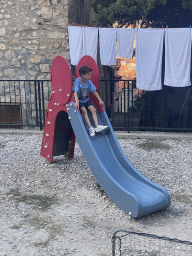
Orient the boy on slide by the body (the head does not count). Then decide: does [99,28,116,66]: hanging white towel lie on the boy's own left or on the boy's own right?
on the boy's own left

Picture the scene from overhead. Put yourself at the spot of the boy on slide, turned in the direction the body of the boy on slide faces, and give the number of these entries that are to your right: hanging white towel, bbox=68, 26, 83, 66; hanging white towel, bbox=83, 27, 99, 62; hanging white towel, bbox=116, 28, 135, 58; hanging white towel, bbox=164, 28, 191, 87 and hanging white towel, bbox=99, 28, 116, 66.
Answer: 0

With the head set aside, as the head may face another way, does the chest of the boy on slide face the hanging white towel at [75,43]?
no

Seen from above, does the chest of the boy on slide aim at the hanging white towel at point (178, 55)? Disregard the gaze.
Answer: no

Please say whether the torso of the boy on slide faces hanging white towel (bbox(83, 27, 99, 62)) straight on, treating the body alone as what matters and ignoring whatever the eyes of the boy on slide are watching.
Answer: no

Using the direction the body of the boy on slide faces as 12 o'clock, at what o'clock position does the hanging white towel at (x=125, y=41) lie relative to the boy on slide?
The hanging white towel is roughly at 8 o'clock from the boy on slide.

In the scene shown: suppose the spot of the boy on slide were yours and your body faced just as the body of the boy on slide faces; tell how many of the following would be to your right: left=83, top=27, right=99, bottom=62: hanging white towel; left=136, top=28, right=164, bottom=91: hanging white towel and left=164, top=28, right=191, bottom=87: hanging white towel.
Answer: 0

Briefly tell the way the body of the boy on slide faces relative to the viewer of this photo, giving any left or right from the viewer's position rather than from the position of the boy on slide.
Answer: facing the viewer and to the right of the viewer
